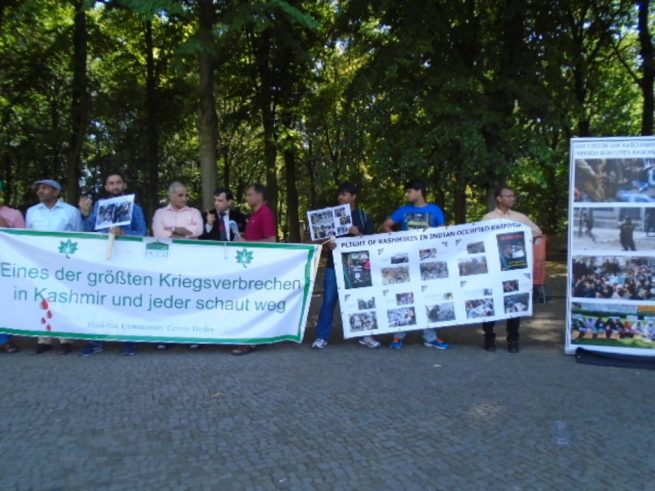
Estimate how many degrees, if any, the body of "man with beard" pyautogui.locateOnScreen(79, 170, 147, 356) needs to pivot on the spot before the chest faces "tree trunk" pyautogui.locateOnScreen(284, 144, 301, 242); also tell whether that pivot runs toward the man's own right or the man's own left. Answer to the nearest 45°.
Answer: approximately 135° to the man's own left

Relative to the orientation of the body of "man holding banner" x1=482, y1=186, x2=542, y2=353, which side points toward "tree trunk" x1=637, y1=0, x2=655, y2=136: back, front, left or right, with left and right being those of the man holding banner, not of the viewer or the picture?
back

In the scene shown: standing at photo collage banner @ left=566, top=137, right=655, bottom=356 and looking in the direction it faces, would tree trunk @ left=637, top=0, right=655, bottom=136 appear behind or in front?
behind

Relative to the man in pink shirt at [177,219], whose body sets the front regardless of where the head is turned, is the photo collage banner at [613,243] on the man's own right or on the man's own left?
on the man's own left

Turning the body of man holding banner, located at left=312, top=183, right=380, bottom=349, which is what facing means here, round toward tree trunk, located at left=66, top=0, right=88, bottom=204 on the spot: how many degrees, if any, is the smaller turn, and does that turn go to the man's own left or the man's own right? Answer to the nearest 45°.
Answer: approximately 90° to the man's own right

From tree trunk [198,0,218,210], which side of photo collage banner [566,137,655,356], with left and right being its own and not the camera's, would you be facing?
right

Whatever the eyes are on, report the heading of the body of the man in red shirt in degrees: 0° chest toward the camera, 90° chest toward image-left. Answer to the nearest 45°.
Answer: approximately 45°

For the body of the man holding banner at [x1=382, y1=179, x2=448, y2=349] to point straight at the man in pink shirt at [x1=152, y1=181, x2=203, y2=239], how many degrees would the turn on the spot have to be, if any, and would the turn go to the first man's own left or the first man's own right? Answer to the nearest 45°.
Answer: approximately 90° to the first man's own right

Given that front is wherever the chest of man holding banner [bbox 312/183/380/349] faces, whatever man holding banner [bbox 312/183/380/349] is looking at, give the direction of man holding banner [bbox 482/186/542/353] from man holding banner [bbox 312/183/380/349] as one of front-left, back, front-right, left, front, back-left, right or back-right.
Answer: back-left

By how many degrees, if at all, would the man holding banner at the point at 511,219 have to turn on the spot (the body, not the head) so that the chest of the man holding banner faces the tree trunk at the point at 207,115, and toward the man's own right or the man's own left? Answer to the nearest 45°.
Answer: approximately 90° to the man's own right

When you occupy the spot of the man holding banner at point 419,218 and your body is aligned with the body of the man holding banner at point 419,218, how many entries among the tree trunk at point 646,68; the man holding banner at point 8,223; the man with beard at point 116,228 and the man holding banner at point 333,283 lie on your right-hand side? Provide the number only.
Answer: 3

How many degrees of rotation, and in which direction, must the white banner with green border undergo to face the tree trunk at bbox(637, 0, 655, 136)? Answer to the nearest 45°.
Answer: approximately 90° to its left

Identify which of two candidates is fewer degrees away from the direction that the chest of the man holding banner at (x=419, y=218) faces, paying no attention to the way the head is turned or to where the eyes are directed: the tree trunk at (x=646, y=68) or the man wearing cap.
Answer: the man wearing cap

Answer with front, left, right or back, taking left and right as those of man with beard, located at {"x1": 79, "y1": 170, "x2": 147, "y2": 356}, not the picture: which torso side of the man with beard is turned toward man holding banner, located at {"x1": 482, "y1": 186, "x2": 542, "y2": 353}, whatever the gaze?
left
